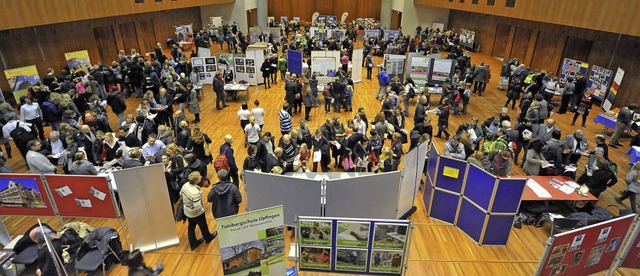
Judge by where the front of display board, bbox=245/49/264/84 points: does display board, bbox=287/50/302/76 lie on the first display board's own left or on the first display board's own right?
on the first display board's own left

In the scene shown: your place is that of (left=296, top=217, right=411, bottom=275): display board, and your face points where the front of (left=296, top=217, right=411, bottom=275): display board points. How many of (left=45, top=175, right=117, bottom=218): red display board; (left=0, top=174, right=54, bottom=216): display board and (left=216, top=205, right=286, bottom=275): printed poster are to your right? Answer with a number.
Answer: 3

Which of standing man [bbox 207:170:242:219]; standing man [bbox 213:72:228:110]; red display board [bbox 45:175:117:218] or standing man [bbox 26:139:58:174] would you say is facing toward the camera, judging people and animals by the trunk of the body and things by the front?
the red display board

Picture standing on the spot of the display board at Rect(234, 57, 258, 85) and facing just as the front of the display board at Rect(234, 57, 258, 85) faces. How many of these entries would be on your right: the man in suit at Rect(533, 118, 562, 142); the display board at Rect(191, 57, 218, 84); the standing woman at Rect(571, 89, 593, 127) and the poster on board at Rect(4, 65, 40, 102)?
2

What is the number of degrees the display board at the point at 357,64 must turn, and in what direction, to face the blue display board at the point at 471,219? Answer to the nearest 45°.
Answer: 0° — it already faces it

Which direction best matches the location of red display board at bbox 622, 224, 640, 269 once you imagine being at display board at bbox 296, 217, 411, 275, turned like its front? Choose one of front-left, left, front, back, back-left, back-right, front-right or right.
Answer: left

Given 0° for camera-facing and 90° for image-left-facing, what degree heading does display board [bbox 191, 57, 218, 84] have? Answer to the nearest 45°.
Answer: approximately 0°

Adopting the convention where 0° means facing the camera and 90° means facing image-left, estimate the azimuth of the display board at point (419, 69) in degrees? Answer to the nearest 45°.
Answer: approximately 0°

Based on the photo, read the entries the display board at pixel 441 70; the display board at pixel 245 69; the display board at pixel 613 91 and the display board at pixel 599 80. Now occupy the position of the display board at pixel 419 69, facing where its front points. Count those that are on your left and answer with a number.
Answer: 3

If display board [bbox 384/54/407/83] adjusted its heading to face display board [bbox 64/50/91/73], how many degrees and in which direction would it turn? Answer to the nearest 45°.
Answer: approximately 90° to its right

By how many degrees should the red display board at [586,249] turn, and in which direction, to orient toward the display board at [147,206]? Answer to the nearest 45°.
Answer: approximately 90° to its right

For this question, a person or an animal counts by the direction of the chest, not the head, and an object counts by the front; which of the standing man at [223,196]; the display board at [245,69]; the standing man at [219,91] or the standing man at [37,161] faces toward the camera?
the display board

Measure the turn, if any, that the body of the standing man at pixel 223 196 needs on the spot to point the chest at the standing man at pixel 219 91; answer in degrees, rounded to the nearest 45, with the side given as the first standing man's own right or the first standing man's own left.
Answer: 0° — they already face them
